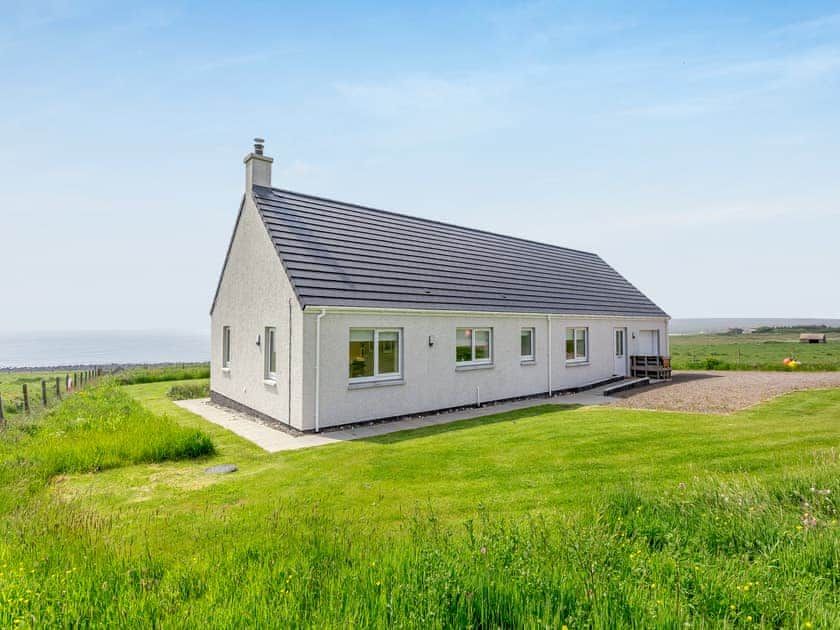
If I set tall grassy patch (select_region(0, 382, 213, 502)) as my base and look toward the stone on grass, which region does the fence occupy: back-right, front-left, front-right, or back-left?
back-left

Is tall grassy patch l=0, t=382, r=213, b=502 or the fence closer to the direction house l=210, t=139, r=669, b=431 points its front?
the tall grassy patch

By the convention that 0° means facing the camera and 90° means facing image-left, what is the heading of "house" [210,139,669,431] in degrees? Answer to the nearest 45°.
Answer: approximately 315°

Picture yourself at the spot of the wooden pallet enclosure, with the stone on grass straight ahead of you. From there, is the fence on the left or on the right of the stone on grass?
right

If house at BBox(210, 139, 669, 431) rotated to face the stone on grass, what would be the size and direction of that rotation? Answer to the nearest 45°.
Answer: approximately 45° to its right

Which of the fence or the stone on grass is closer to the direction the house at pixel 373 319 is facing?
the stone on grass
